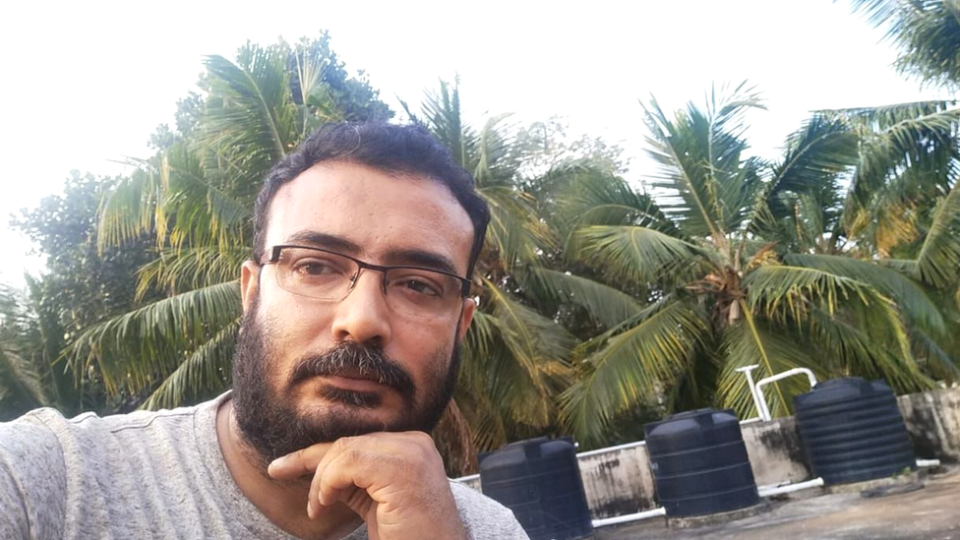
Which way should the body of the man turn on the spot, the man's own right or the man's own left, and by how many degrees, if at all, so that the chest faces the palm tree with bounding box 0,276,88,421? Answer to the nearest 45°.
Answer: approximately 180°

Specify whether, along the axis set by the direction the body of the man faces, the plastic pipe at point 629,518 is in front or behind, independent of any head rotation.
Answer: behind

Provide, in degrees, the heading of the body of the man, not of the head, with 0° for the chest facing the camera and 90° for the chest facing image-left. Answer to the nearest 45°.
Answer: approximately 0°

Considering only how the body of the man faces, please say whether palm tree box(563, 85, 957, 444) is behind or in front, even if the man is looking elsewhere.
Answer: behind

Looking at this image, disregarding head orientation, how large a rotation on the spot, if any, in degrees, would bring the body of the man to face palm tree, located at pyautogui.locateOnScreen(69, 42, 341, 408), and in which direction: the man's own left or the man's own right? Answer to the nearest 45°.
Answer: approximately 180°

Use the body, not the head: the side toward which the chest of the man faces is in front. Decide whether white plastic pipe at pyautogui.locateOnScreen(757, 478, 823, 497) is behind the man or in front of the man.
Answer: behind

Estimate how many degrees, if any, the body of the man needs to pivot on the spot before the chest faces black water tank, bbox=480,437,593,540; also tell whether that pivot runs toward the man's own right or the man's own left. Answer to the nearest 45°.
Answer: approximately 180°

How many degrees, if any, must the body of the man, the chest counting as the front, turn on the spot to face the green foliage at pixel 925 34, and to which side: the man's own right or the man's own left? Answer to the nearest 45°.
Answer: approximately 135° to the man's own left
